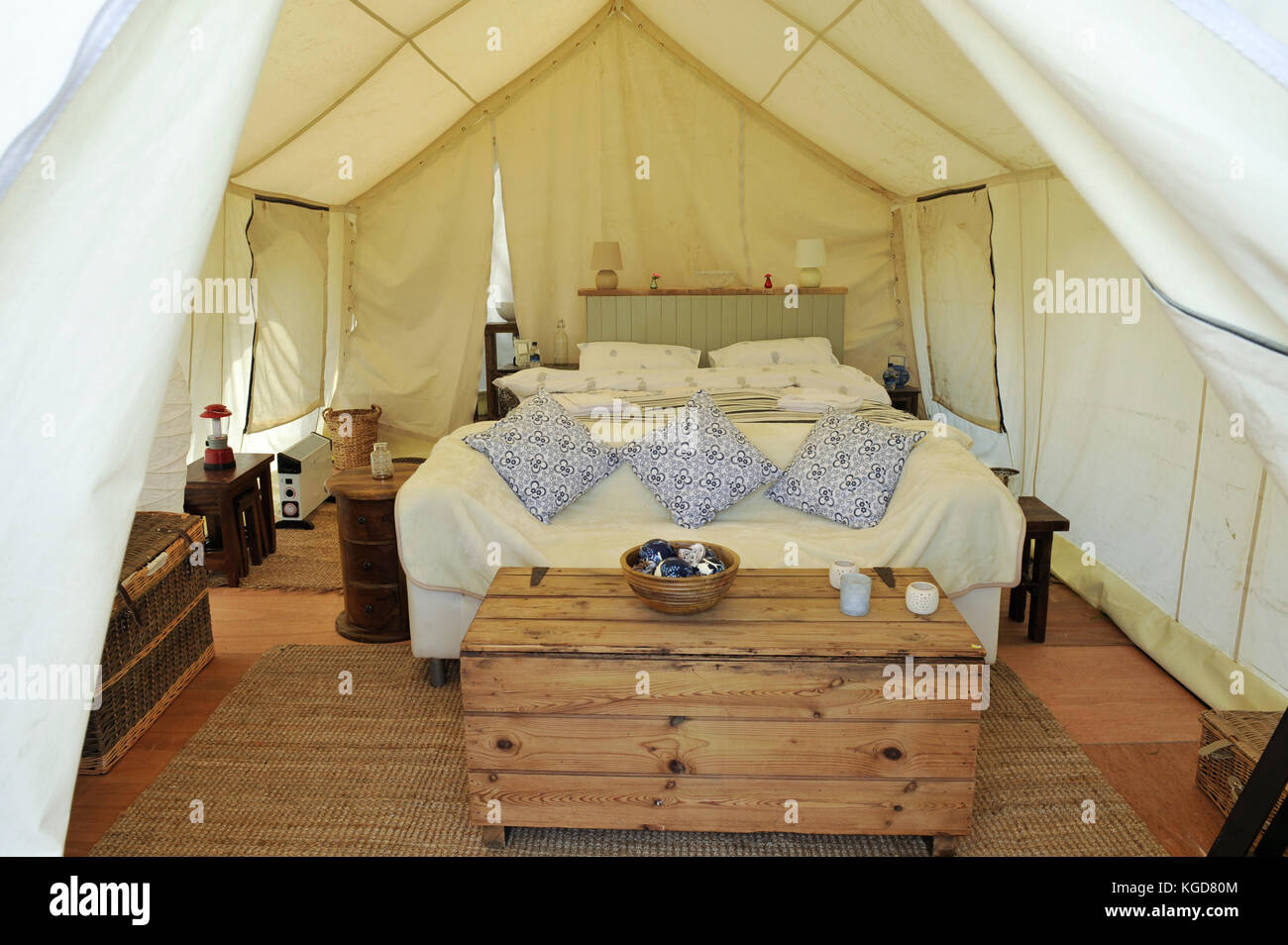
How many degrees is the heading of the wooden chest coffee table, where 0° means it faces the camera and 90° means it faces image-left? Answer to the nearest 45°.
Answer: approximately 0°

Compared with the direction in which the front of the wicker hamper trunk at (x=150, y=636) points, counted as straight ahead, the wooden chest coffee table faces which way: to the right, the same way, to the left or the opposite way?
to the right

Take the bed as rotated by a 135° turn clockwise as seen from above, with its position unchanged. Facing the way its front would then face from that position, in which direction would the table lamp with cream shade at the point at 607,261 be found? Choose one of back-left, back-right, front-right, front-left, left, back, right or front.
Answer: front-right

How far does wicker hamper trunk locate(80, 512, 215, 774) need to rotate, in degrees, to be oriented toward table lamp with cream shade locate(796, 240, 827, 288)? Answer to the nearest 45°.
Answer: approximately 45° to its left

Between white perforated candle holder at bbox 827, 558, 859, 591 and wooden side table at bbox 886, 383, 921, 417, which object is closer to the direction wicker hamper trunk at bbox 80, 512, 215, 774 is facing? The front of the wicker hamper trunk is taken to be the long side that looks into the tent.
the white perforated candle holder

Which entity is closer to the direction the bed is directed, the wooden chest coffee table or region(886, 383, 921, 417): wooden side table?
the wooden chest coffee table

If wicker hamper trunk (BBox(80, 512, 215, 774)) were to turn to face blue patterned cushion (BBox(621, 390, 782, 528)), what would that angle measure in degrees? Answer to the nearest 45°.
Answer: approximately 45° to its left

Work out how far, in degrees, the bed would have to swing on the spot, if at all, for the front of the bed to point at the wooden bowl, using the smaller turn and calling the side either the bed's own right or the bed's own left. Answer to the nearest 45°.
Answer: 0° — it already faces it

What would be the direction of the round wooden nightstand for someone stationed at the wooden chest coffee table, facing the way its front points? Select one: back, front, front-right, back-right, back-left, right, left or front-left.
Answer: back-right

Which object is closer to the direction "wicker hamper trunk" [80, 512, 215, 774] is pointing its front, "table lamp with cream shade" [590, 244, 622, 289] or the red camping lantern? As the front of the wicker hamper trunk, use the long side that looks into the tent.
the table lamp with cream shade

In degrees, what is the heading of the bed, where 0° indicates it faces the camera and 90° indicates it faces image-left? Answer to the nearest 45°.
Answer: approximately 0°

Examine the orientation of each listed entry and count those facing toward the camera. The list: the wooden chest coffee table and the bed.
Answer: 2

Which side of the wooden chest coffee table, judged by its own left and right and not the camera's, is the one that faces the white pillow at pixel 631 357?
back
